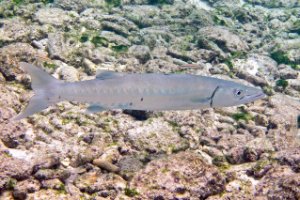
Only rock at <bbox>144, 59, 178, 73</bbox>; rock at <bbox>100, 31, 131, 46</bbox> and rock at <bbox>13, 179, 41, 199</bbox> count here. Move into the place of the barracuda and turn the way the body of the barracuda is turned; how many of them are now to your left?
2

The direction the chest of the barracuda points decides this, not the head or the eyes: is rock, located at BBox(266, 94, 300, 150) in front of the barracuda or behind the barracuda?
in front

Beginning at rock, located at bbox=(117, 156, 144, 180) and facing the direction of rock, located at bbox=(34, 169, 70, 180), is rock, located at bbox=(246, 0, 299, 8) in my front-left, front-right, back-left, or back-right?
back-right

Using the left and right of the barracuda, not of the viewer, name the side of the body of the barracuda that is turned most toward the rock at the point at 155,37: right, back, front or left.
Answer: left

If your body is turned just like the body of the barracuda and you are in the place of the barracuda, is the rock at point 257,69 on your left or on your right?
on your left

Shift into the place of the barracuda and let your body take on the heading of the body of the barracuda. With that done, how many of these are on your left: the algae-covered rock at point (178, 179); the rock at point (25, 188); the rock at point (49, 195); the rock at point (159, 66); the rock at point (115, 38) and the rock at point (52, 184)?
2

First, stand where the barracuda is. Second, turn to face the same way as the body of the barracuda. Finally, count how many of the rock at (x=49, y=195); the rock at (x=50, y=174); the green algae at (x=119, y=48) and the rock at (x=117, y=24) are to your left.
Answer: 2

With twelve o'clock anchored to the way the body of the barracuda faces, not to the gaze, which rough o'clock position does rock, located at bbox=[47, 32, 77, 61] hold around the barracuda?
The rock is roughly at 8 o'clock from the barracuda.

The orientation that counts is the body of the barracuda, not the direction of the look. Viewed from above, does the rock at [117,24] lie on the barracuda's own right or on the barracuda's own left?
on the barracuda's own left

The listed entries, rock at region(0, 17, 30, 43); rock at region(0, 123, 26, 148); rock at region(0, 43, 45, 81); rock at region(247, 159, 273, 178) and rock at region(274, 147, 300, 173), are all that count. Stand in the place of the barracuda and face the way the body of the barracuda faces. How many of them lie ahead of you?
2

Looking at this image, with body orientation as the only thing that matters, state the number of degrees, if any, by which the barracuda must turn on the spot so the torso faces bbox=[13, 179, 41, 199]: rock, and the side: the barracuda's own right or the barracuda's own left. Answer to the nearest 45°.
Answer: approximately 135° to the barracuda's own right

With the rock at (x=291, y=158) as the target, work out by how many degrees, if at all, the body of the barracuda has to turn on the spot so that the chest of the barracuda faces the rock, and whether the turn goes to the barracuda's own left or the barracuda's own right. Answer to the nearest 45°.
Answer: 0° — it already faces it

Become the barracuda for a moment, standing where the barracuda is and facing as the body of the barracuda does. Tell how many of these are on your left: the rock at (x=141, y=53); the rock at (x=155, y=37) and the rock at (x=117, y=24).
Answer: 3

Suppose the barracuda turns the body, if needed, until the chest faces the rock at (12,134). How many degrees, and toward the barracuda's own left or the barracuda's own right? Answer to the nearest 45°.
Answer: approximately 180°

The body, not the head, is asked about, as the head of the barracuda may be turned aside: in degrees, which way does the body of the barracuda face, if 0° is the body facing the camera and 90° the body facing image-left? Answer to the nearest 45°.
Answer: approximately 270°
